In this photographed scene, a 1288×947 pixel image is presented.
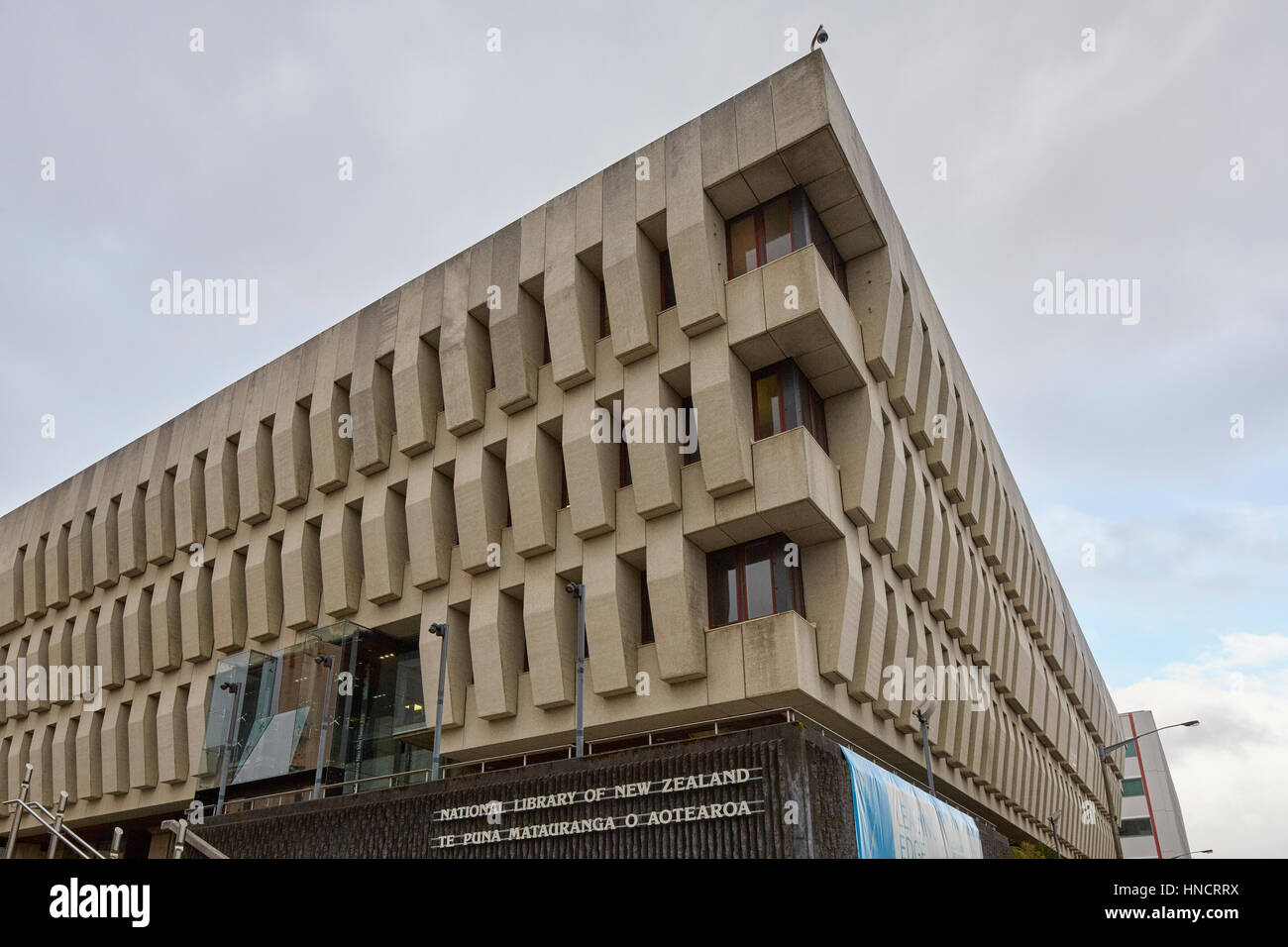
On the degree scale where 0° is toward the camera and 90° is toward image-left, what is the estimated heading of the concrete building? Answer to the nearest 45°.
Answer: approximately 45°

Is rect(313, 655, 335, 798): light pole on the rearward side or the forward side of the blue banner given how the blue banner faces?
on the rearward side

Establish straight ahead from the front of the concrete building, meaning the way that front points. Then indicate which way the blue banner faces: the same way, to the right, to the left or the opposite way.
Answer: to the left

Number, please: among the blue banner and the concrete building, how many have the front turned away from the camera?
0

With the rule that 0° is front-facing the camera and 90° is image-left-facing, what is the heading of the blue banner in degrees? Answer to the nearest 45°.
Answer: approximately 315°
